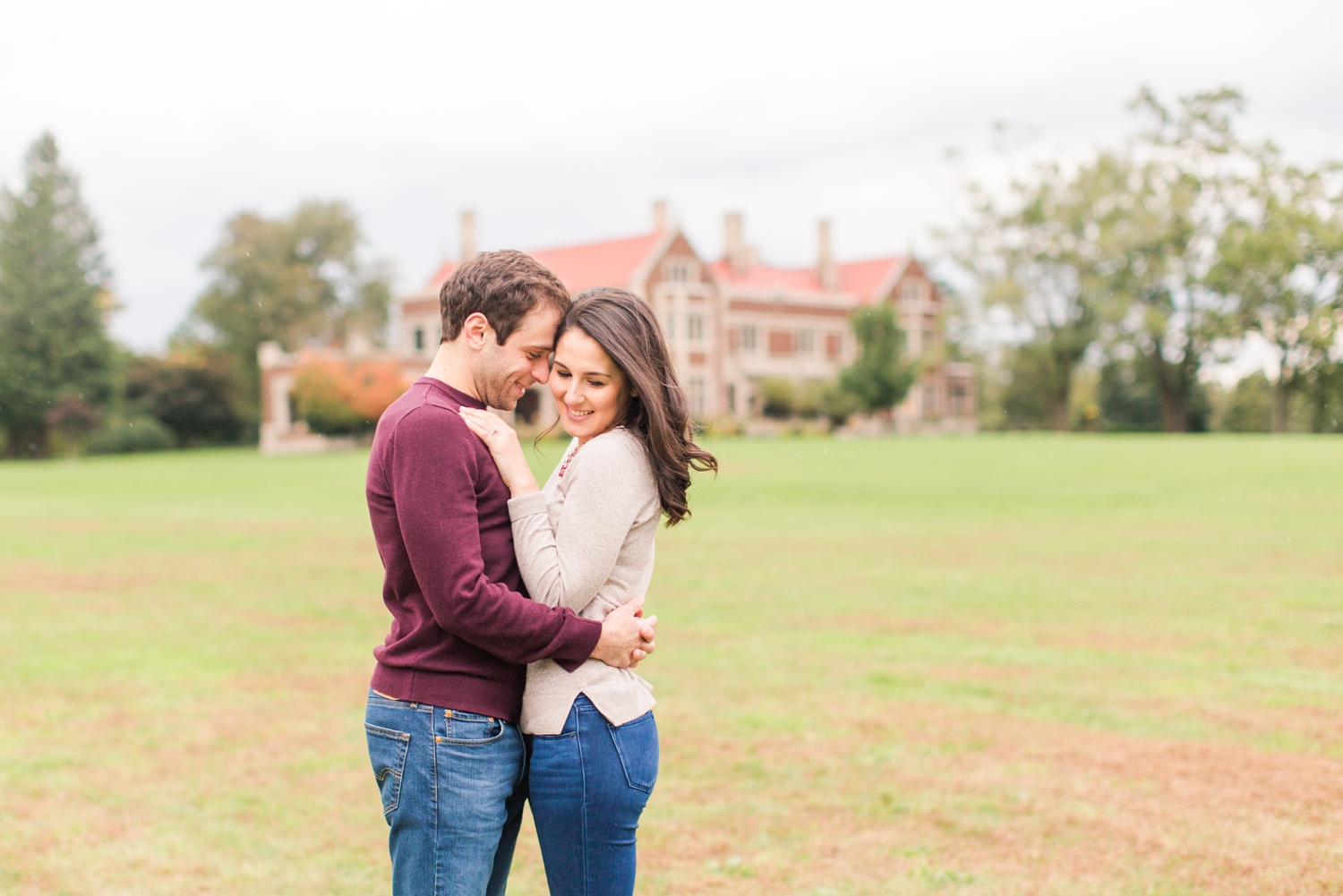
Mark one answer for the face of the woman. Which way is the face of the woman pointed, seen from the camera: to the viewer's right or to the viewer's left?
to the viewer's left

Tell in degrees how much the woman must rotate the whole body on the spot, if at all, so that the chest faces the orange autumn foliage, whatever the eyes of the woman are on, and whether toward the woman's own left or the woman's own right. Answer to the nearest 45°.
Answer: approximately 90° to the woman's own right

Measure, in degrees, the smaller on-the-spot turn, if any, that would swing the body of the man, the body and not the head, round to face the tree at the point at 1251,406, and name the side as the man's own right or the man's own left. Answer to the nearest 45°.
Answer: approximately 45° to the man's own left

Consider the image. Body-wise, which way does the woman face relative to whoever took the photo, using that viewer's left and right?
facing to the left of the viewer

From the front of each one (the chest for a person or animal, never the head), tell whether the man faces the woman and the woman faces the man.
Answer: yes

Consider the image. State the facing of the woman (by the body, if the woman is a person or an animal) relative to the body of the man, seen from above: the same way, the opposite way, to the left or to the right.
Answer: the opposite way

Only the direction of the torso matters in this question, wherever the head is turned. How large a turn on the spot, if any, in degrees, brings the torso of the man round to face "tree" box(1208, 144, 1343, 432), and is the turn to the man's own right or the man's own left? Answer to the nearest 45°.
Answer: approximately 45° to the man's own left

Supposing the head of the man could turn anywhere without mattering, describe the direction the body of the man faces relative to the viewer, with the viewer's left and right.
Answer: facing to the right of the viewer
